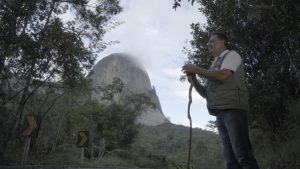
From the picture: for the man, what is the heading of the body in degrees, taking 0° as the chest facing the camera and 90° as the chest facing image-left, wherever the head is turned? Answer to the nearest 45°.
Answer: approximately 90°

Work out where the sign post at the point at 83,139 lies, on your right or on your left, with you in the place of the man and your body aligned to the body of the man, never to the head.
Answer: on your right

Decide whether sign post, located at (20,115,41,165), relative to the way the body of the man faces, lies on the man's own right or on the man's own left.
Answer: on the man's own right

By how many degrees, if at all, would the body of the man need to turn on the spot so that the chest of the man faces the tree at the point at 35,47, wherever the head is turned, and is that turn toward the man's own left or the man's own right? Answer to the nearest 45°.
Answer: approximately 45° to the man's own right
